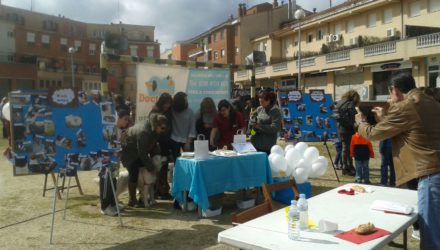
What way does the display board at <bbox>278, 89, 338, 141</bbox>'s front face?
toward the camera

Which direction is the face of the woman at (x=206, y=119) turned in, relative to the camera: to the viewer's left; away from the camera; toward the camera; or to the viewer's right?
toward the camera

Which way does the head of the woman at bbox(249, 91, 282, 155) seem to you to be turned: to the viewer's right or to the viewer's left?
to the viewer's left

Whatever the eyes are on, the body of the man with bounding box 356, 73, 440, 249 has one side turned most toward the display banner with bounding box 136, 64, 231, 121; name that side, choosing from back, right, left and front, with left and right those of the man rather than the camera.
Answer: front

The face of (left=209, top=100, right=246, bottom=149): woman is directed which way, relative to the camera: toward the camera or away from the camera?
toward the camera

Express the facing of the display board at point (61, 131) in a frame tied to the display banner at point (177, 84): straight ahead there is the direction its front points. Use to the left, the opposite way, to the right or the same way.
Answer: the same way

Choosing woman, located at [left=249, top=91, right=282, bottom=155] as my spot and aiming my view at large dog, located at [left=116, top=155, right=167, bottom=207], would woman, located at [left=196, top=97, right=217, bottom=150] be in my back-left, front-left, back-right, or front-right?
front-right

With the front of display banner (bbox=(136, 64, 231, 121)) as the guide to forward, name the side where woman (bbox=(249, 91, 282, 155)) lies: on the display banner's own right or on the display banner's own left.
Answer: on the display banner's own left

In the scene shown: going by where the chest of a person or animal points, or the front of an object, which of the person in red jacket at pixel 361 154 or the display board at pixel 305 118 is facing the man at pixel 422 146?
the display board

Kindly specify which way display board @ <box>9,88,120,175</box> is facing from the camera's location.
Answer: facing the viewer

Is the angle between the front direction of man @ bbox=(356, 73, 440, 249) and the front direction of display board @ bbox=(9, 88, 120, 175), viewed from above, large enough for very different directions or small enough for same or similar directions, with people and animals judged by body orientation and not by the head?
very different directions

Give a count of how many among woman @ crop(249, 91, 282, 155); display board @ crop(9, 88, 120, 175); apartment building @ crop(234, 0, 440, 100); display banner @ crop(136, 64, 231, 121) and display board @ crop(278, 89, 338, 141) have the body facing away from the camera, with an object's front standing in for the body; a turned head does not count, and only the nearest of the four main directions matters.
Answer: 0

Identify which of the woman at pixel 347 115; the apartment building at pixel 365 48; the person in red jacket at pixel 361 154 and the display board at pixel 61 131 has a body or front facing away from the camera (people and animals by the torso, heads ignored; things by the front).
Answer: the person in red jacket

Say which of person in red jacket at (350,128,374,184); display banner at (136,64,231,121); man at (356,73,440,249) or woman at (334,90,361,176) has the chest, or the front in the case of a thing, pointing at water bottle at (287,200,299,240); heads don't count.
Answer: the display banner

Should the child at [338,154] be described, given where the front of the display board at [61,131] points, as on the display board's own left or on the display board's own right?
on the display board's own left

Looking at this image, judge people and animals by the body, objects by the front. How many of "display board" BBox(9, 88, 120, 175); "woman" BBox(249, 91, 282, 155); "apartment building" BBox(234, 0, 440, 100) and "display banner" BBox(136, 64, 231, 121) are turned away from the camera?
0

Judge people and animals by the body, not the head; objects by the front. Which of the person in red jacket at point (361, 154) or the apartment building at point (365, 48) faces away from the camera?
the person in red jacket
